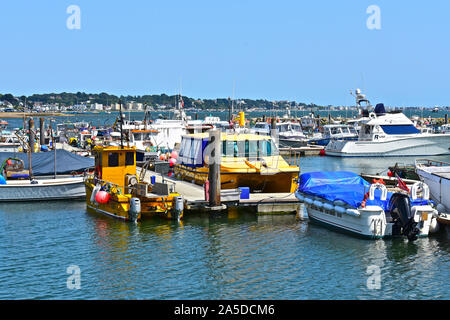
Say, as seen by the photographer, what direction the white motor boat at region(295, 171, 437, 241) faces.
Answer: facing away from the viewer and to the left of the viewer

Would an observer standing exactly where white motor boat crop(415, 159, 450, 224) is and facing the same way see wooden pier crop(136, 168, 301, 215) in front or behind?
in front

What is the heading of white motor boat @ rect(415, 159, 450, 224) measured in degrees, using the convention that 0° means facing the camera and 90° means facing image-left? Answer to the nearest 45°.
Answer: approximately 90°

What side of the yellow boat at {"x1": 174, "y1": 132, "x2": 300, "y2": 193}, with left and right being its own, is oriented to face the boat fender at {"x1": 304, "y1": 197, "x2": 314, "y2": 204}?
front

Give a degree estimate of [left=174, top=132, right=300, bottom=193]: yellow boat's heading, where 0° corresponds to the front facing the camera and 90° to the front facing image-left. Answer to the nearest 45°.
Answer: approximately 315°

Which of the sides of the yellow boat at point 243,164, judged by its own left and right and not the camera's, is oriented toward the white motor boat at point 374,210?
front

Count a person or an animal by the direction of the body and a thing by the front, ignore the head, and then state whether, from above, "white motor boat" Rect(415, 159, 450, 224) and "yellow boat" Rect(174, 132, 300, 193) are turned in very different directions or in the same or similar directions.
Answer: very different directions
